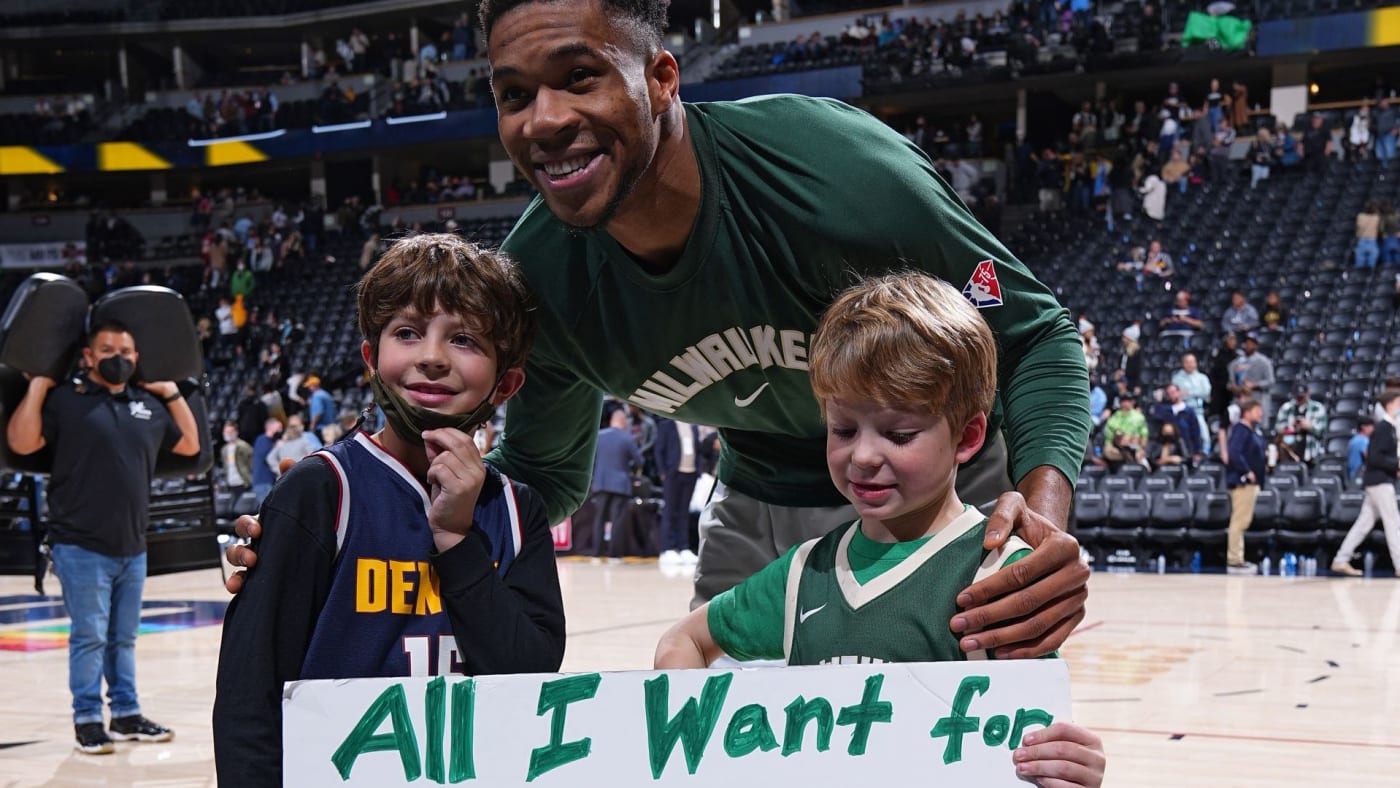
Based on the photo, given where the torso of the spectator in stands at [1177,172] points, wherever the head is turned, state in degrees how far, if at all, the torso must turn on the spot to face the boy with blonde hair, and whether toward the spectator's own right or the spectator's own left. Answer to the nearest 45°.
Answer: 0° — they already face them

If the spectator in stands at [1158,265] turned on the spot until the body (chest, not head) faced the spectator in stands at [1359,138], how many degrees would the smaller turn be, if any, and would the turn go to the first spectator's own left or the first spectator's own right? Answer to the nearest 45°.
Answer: approximately 135° to the first spectator's own left

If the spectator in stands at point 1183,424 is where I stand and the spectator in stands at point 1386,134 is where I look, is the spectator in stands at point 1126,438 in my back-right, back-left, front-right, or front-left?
back-left

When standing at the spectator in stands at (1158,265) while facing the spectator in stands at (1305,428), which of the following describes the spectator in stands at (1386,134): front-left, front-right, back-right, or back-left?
back-left

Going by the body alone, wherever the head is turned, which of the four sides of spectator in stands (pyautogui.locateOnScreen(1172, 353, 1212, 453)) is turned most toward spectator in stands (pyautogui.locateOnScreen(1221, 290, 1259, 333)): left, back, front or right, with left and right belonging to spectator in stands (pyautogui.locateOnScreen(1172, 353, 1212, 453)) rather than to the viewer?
back

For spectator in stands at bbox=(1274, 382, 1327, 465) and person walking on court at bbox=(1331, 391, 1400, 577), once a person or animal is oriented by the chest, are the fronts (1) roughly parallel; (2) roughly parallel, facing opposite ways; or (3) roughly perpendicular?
roughly perpendicular

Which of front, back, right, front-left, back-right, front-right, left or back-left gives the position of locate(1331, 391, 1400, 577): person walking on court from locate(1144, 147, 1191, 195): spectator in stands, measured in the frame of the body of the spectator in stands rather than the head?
front

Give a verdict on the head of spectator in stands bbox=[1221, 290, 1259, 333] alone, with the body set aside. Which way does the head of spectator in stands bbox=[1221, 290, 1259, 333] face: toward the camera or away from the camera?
toward the camera

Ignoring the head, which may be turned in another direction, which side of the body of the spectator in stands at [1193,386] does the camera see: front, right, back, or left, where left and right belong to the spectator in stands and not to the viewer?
front

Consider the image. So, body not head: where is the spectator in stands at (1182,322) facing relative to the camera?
toward the camera

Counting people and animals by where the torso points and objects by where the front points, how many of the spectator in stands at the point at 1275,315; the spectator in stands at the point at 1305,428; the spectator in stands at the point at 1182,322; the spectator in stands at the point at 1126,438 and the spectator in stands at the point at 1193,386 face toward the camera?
5

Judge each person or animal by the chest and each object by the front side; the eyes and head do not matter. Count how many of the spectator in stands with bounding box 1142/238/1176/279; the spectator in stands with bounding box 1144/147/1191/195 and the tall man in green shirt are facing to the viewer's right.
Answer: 0

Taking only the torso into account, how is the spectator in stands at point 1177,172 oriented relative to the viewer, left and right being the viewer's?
facing the viewer
